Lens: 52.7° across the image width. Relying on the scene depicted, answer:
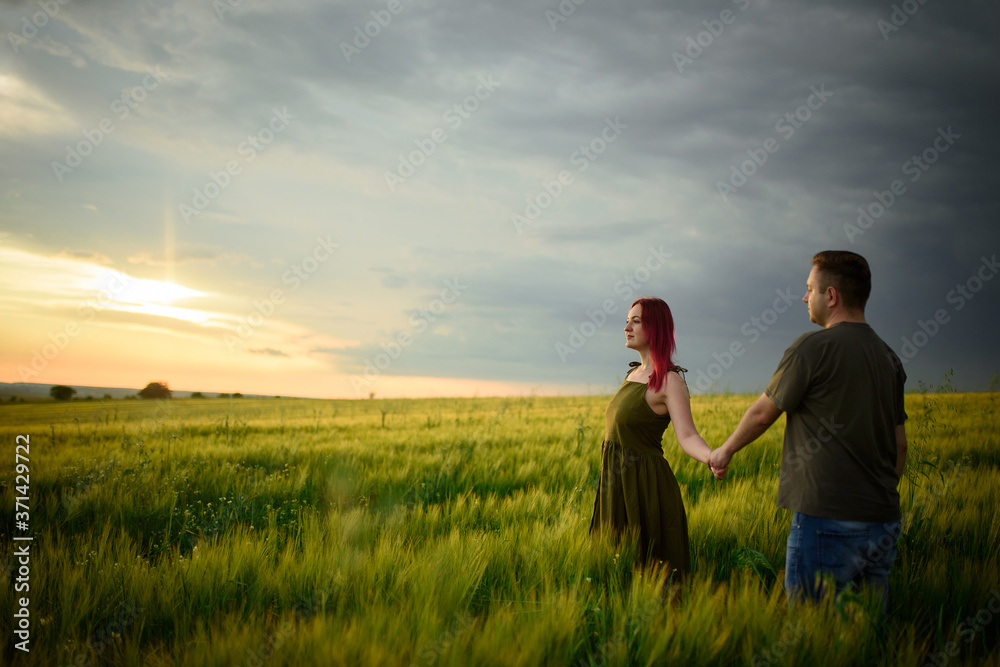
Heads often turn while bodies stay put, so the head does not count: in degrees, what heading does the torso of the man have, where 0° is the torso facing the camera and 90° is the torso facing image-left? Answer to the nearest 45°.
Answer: approximately 135°
